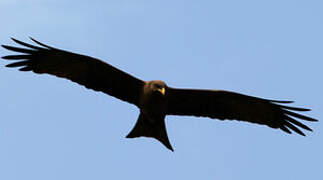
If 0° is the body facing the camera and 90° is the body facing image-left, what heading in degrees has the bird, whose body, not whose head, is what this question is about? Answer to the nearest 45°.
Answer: approximately 0°
